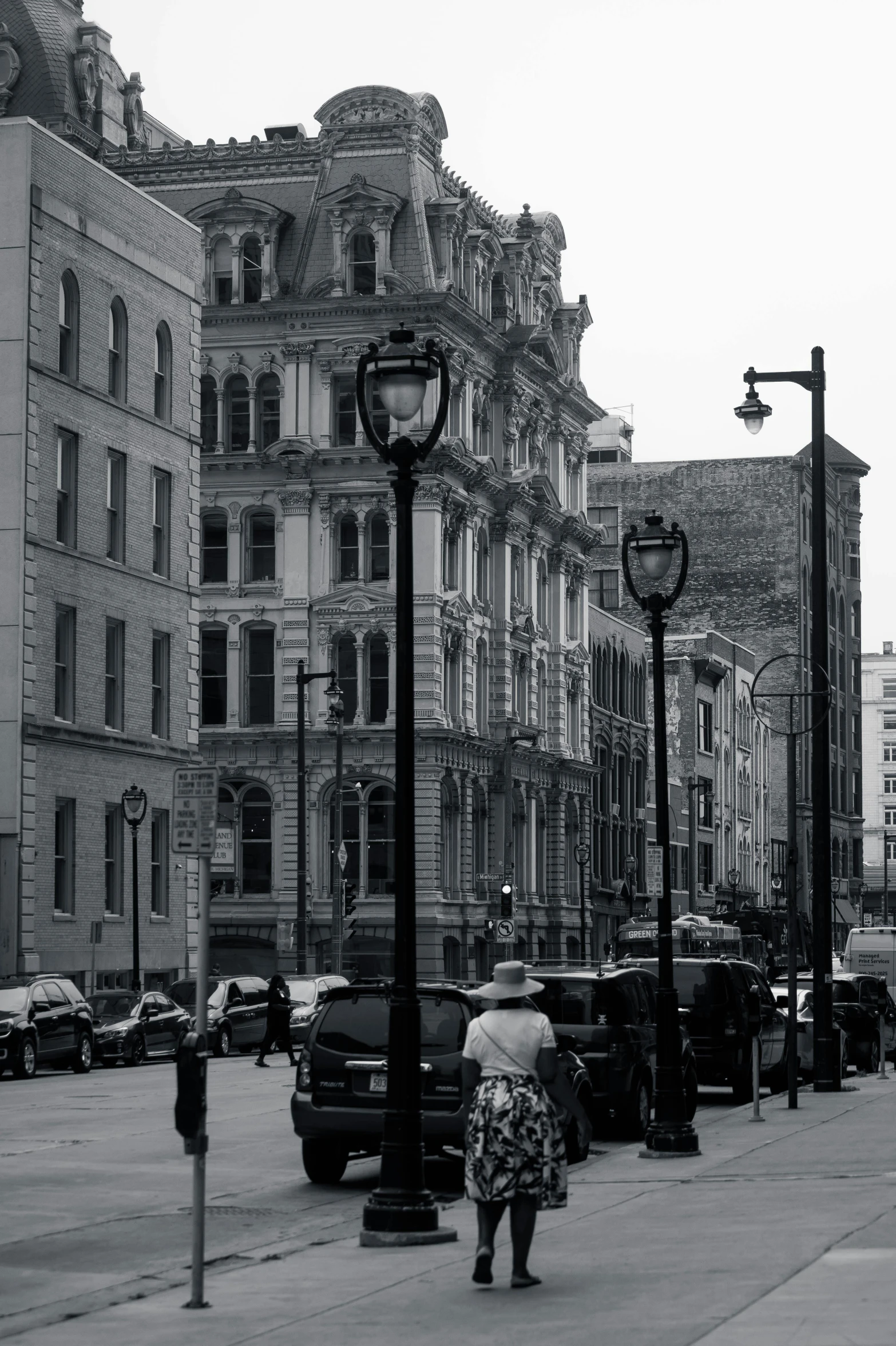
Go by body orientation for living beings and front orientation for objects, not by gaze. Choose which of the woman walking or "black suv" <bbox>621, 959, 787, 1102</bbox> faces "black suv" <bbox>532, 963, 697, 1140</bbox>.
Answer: the woman walking

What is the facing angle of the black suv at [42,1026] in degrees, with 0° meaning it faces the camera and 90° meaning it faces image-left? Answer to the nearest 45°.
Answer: approximately 45°

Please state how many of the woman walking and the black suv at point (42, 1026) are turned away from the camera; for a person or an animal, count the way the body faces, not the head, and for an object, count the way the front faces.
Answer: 1

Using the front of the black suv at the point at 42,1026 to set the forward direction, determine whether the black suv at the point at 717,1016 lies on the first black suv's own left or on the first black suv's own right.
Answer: on the first black suv's own left

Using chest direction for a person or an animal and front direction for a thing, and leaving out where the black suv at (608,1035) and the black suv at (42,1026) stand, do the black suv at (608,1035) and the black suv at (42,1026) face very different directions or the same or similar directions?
very different directions

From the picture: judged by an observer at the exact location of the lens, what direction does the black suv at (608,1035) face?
facing away from the viewer and to the right of the viewer

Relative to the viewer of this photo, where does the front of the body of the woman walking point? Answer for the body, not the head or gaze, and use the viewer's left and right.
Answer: facing away from the viewer

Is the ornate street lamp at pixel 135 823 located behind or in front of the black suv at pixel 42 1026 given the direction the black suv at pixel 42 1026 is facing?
behind

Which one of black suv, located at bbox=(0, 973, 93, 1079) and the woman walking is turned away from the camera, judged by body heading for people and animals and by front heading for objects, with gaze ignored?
the woman walking

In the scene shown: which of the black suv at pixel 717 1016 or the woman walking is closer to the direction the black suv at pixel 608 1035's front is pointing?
the black suv
